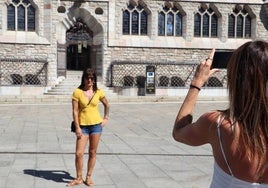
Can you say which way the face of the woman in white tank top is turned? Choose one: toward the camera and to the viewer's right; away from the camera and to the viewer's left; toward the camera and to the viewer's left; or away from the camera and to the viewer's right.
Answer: away from the camera and to the viewer's left

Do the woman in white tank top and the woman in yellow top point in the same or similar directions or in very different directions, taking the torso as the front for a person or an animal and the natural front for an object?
very different directions

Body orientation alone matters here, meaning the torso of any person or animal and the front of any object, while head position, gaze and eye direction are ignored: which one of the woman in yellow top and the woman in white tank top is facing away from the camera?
the woman in white tank top

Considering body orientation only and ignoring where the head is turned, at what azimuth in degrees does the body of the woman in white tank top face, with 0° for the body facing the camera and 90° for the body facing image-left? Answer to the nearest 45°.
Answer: approximately 180°

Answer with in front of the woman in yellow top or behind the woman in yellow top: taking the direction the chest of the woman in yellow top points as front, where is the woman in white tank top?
in front

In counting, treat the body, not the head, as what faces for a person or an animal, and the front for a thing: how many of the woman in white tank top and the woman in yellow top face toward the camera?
1

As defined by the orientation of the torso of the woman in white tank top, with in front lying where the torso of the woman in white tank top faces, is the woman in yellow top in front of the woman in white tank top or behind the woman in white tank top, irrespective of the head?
in front

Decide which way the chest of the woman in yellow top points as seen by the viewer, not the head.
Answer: toward the camera
